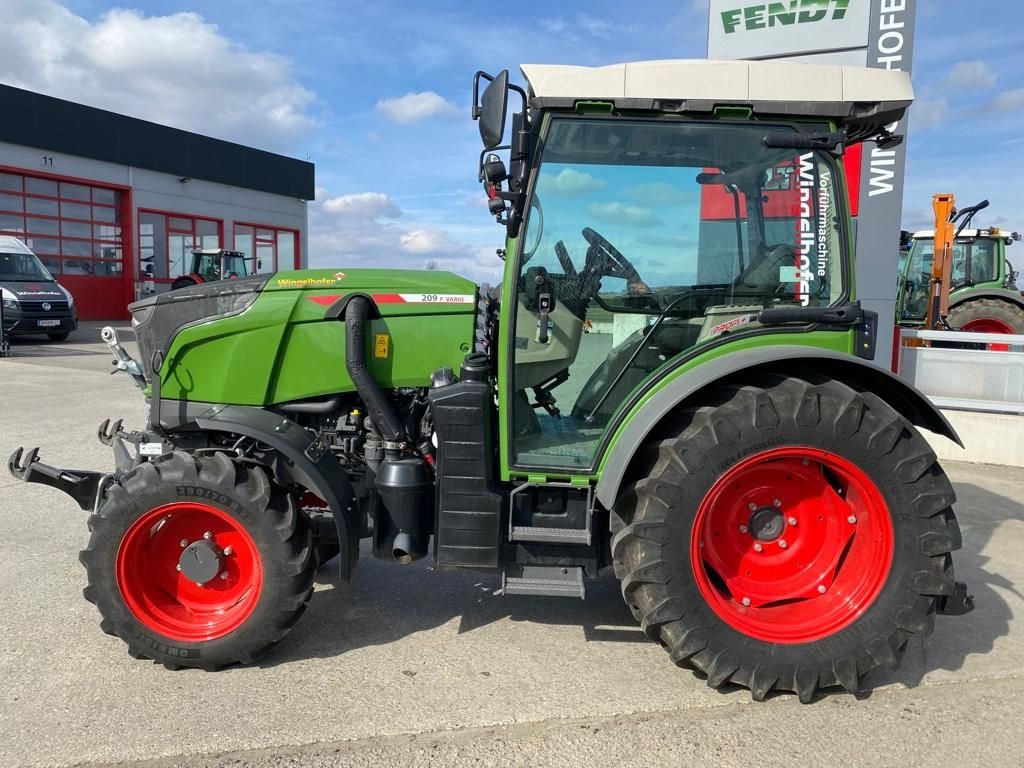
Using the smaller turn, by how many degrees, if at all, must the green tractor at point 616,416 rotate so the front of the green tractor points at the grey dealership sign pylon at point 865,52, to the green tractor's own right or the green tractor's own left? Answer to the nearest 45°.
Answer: approximately 135° to the green tractor's own right

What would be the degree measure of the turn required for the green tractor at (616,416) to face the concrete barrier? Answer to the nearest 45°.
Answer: approximately 135° to its right

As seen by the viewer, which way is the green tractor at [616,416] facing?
to the viewer's left

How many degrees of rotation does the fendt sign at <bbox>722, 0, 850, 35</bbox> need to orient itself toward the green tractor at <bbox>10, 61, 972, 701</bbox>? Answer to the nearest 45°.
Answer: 0° — it already faces it

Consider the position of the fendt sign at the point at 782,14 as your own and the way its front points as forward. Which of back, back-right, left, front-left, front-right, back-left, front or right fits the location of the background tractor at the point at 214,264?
back-right

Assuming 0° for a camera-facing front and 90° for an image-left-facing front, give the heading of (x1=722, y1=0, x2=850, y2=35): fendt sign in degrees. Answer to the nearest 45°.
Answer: approximately 0°

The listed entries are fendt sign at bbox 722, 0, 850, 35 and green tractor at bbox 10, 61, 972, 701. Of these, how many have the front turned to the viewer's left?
1

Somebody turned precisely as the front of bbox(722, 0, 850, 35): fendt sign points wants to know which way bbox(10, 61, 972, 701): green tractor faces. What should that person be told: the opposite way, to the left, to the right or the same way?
to the right

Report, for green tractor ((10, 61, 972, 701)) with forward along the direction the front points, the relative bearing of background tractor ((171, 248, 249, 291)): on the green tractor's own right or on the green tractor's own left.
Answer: on the green tractor's own right
